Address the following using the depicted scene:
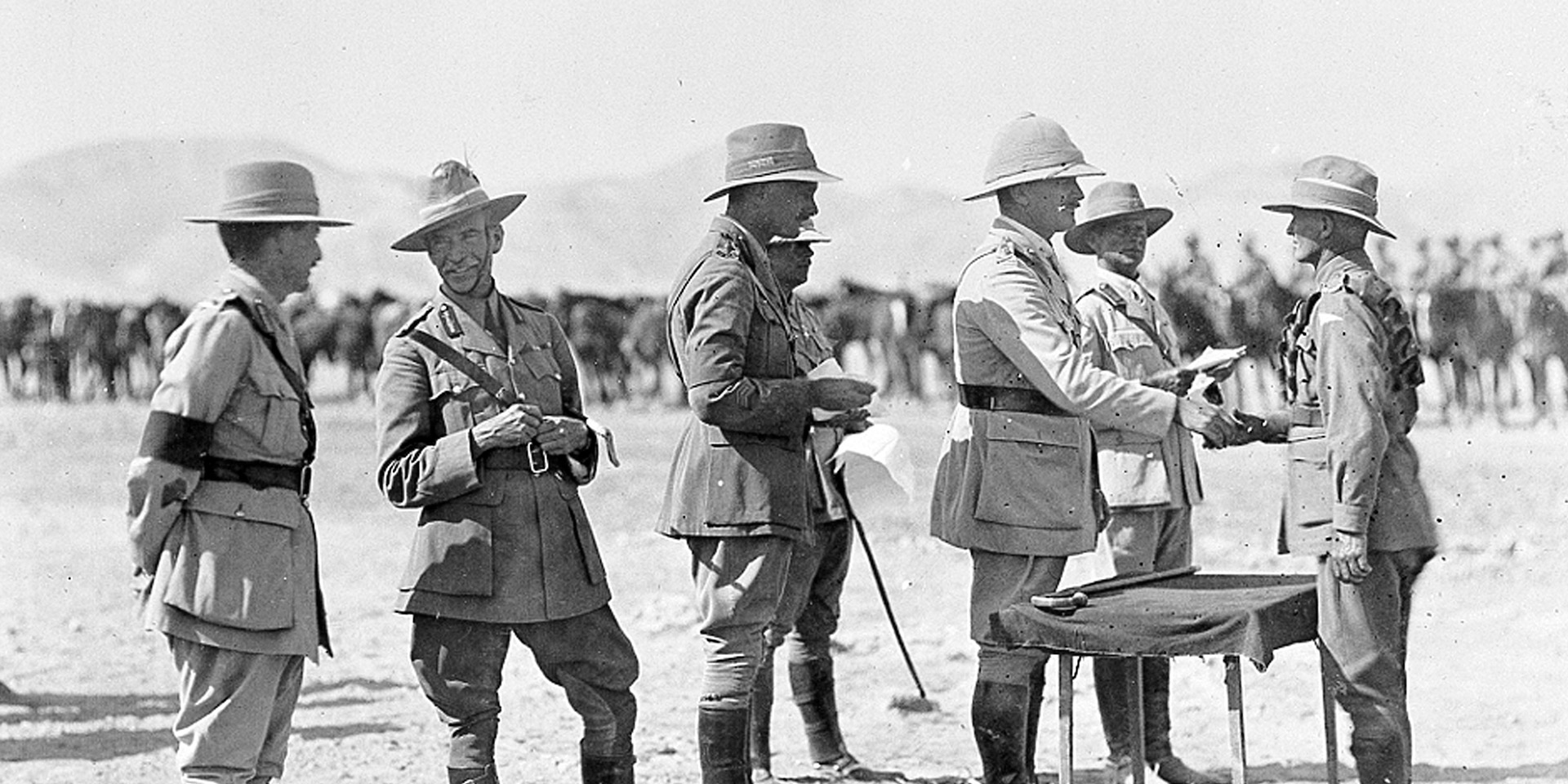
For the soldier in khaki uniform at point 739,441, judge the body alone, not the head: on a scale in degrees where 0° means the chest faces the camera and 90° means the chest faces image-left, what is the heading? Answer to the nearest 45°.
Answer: approximately 270°

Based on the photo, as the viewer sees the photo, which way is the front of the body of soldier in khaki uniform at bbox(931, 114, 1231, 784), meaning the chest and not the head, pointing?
to the viewer's right

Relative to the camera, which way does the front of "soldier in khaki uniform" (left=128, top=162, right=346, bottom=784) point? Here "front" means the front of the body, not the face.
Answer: to the viewer's right

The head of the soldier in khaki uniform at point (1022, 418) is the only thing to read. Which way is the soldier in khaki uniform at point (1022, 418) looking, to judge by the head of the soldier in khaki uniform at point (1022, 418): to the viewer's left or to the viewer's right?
to the viewer's right

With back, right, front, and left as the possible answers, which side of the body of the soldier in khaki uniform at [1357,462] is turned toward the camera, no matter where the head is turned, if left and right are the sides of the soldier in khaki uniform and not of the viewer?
left

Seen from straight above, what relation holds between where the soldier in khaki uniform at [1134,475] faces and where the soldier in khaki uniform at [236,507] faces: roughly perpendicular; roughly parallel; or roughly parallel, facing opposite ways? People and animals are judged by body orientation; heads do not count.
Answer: roughly perpendicular

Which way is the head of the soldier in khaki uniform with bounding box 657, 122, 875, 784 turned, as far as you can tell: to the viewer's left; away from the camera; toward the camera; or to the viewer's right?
to the viewer's right

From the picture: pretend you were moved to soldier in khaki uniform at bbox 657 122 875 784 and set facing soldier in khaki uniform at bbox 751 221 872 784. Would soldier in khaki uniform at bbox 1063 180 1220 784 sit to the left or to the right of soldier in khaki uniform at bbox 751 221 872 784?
right

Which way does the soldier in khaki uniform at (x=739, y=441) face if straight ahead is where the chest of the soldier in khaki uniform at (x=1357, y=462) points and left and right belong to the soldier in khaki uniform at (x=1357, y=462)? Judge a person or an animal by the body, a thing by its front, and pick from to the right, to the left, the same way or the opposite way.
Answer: the opposite way

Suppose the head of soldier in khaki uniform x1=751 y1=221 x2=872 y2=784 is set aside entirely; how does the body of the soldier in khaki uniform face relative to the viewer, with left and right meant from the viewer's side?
facing to the right of the viewer
